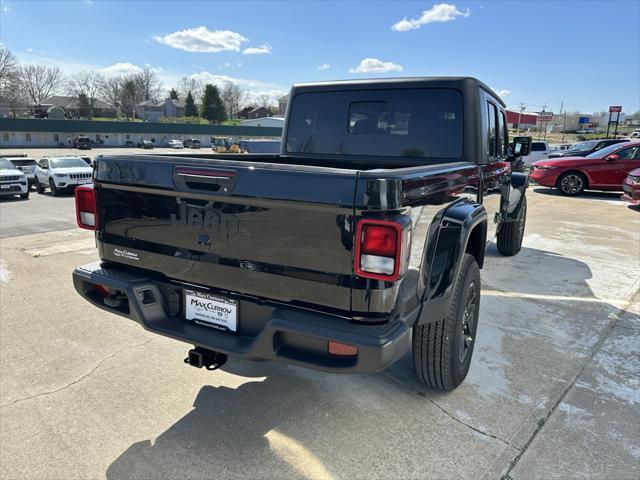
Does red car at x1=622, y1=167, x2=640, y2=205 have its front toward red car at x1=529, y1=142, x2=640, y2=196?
no

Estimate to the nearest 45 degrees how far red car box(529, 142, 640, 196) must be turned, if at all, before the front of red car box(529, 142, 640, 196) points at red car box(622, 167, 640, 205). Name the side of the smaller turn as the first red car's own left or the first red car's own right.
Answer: approximately 90° to the first red car's own left

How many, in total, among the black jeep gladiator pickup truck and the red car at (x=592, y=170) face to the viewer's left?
1

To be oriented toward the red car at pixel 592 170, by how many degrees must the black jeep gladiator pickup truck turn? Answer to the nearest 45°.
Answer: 0° — it already faces it

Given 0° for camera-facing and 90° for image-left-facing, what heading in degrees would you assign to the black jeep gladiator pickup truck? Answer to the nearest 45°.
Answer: approximately 225°

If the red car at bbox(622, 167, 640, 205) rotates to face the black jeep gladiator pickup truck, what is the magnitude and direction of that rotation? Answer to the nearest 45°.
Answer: approximately 45° to its left

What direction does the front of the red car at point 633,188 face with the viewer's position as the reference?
facing the viewer and to the left of the viewer

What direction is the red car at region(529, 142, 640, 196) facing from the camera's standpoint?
to the viewer's left

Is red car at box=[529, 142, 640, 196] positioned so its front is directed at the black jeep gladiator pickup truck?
no
